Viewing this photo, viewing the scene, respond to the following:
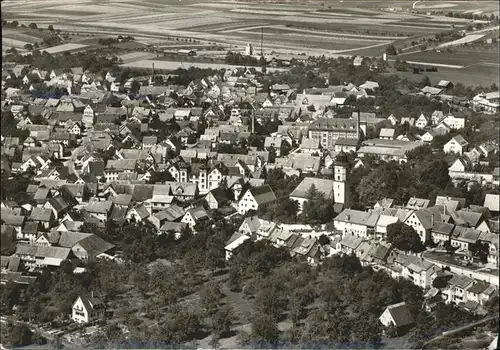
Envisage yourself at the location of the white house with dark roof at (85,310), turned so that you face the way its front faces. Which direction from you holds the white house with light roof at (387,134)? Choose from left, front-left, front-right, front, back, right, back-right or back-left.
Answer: back

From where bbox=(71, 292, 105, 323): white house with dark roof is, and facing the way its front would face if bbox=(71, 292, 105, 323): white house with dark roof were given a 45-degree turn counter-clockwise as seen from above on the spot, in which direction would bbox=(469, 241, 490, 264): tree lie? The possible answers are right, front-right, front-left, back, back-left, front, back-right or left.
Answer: left

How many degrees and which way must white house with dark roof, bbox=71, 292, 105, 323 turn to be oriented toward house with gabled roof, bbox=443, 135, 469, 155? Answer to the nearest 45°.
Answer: approximately 180°

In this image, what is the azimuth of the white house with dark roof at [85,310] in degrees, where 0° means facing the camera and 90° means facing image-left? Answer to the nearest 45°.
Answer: approximately 45°

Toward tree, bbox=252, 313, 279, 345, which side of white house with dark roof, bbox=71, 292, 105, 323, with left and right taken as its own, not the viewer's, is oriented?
left

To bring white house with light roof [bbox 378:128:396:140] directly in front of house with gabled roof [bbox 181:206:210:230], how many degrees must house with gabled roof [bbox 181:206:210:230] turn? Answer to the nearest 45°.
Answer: approximately 180°

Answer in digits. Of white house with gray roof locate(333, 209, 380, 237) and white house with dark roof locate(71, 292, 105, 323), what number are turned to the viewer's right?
0

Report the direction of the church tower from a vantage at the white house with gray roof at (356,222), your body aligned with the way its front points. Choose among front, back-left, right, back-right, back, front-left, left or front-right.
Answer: back

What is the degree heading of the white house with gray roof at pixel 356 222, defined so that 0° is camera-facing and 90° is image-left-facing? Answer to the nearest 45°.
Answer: approximately 0°

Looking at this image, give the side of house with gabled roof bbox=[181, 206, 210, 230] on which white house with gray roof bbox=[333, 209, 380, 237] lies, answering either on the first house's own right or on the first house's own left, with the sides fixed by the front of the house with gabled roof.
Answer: on the first house's own left

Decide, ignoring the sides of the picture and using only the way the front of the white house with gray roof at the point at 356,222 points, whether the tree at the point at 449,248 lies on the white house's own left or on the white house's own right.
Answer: on the white house's own left

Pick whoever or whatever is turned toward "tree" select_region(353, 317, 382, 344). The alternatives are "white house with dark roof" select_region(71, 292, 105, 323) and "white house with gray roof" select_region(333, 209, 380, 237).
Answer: "white house with gray roof" select_region(333, 209, 380, 237)

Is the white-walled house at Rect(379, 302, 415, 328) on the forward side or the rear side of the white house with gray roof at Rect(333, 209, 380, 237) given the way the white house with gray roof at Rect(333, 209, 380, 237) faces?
on the forward side

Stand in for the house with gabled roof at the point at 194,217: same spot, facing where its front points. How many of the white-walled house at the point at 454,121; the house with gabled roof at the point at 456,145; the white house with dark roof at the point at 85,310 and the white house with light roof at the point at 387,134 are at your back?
3

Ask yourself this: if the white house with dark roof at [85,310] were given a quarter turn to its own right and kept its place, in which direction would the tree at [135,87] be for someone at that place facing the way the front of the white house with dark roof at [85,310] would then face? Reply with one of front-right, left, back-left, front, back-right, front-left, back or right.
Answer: front-right

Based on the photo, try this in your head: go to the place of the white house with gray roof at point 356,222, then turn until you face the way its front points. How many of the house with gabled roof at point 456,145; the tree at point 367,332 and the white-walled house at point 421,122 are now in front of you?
1

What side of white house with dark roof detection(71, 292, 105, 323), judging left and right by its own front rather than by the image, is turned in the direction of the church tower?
back

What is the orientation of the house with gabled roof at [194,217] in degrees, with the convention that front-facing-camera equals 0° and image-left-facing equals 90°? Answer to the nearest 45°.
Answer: approximately 45°
